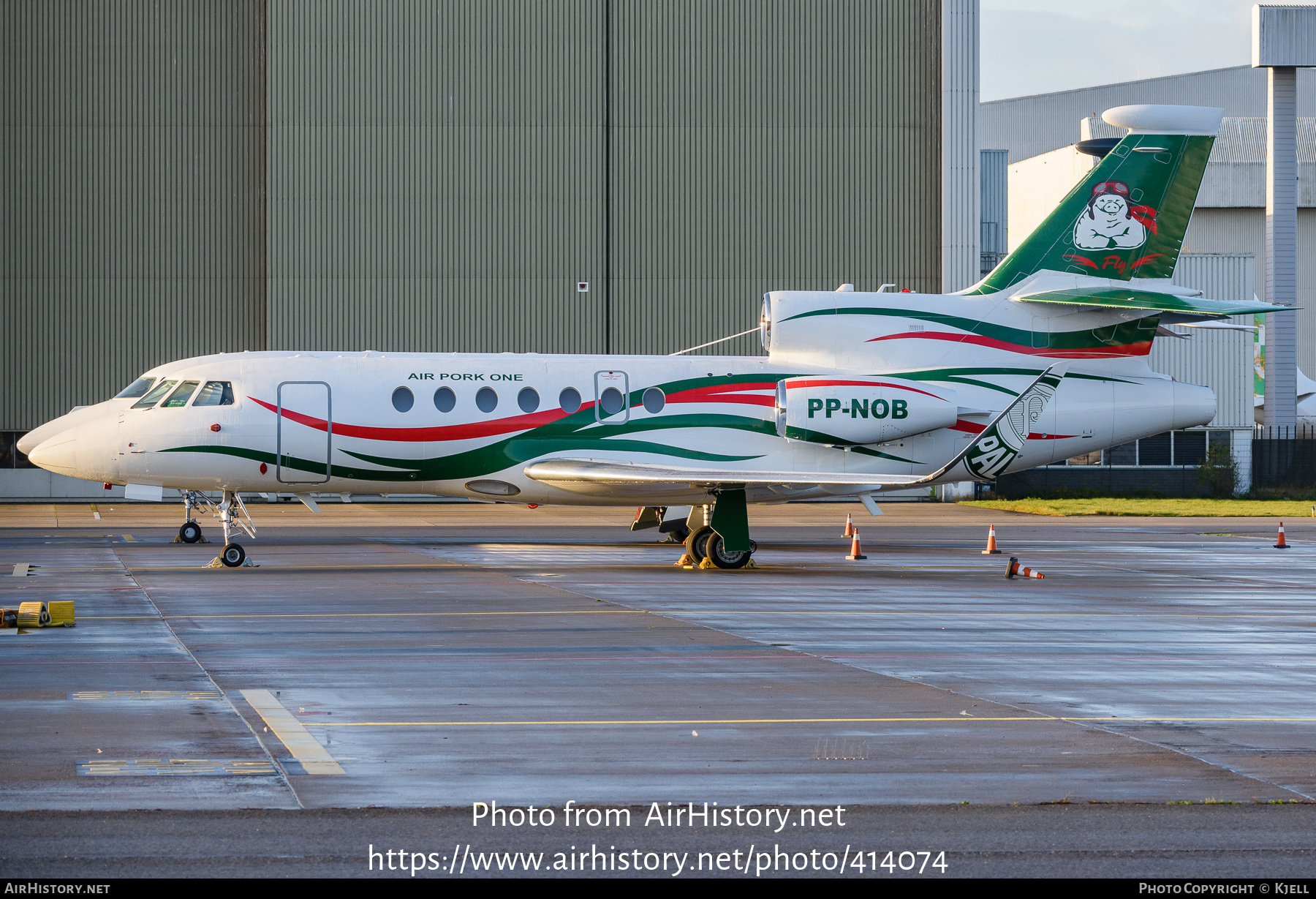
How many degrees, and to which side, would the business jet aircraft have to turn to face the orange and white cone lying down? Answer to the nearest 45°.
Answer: approximately 135° to its left

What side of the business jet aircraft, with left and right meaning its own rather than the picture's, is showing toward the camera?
left
